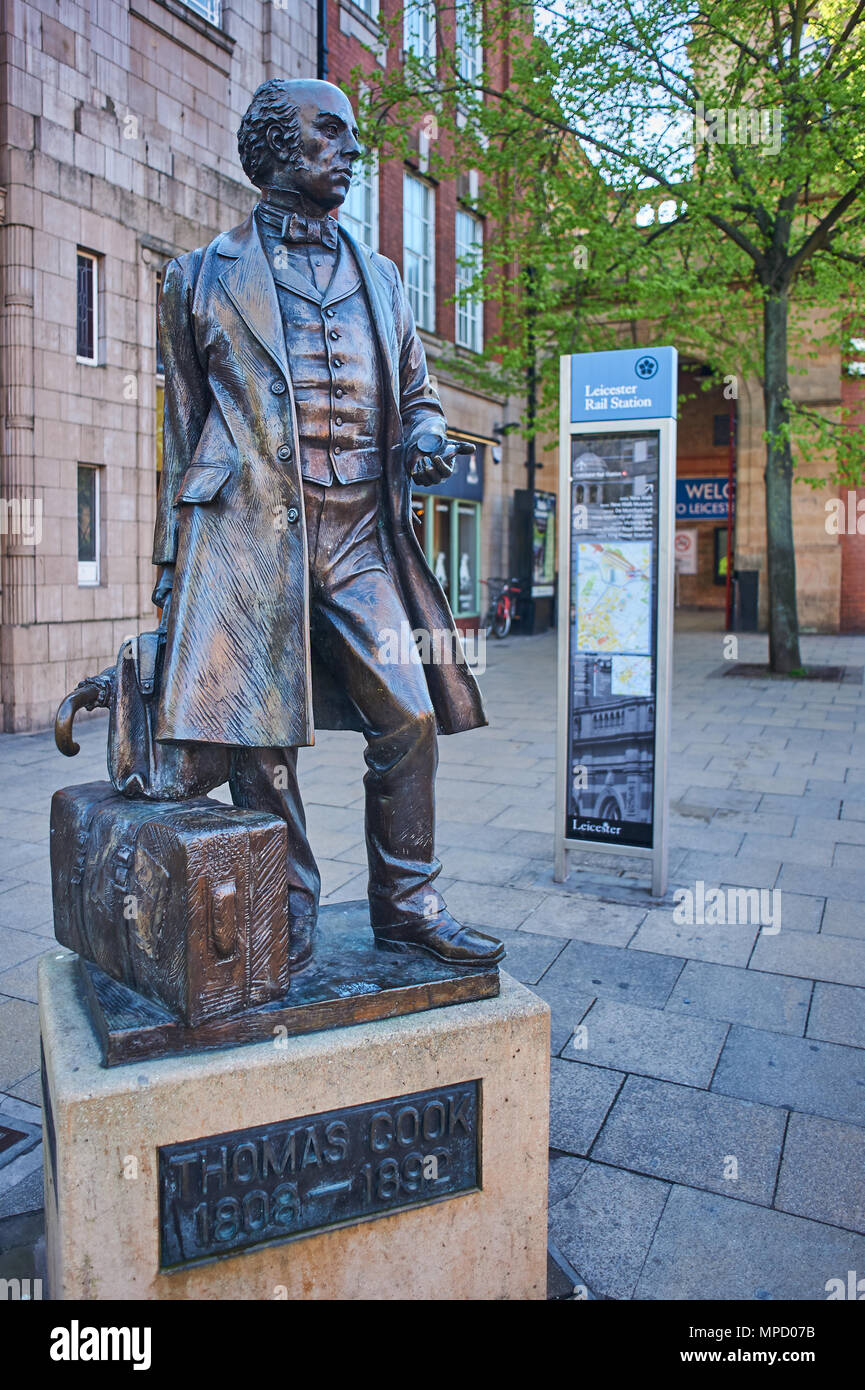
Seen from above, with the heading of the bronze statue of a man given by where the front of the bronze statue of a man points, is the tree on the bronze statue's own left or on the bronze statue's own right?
on the bronze statue's own left

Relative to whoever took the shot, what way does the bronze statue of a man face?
facing the viewer and to the right of the viewer

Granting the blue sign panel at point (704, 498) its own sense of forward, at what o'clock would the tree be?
The tree is roughly at 12 o'clock from the blue sign panel.

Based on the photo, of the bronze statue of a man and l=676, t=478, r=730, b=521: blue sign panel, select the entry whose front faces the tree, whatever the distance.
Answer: the blue sign panel

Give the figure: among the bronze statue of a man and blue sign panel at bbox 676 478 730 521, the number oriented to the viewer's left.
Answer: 0

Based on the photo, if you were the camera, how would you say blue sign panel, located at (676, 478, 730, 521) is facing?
facing the viewer

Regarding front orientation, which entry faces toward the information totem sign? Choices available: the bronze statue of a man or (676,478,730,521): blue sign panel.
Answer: the blue sign panel

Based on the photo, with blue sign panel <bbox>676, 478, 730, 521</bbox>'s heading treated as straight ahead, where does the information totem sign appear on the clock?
The information totem sign is roughly at 12 o'clock from the blue sign panel.

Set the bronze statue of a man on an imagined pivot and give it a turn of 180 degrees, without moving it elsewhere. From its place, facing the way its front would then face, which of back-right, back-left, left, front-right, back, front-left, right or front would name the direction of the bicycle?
front-right

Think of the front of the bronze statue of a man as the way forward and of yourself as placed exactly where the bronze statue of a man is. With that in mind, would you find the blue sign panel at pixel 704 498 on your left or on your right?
on your left
